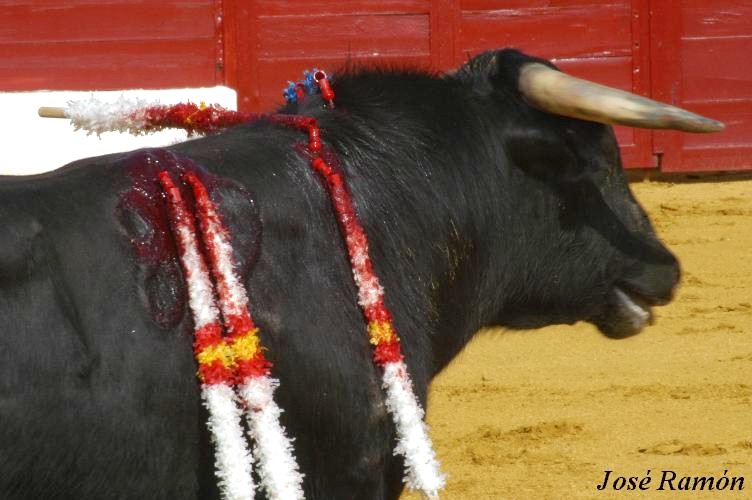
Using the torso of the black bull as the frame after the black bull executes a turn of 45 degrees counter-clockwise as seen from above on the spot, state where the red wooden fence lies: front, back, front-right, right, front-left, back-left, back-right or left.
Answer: front-left

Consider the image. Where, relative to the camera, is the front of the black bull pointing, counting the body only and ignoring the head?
to the viewer's right
